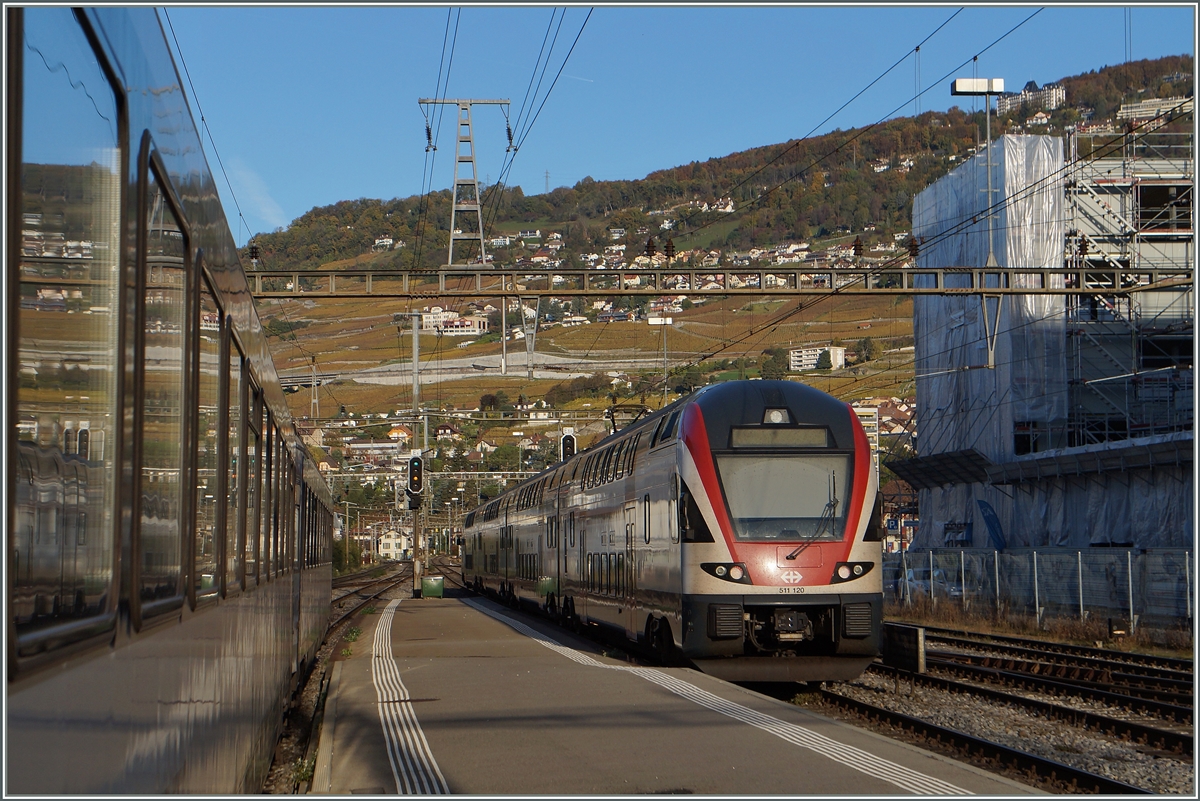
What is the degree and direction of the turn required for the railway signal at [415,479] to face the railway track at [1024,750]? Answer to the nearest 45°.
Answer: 0° — it already faces it

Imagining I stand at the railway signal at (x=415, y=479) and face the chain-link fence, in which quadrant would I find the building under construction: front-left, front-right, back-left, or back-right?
front-left

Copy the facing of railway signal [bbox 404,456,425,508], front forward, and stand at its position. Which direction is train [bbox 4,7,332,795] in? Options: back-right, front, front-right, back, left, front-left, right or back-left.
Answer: front

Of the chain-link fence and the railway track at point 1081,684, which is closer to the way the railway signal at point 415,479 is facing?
the railway track

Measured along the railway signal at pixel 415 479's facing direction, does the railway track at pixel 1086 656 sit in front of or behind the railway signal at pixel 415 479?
in front

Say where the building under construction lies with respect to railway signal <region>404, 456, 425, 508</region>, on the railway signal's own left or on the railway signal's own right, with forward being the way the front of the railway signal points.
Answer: on the railway signal's own left

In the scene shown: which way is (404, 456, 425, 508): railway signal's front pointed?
toward the camera

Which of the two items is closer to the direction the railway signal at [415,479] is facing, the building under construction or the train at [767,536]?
the train

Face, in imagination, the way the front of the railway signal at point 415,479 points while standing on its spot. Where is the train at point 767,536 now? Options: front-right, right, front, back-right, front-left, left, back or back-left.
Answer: front

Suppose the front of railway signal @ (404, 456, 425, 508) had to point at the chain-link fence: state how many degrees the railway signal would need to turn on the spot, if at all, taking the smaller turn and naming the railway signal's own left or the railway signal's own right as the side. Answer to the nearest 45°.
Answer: approximately 45° to the railway signal's own left

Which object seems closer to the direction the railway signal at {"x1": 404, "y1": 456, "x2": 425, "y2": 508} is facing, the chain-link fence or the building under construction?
the chain-link fence
